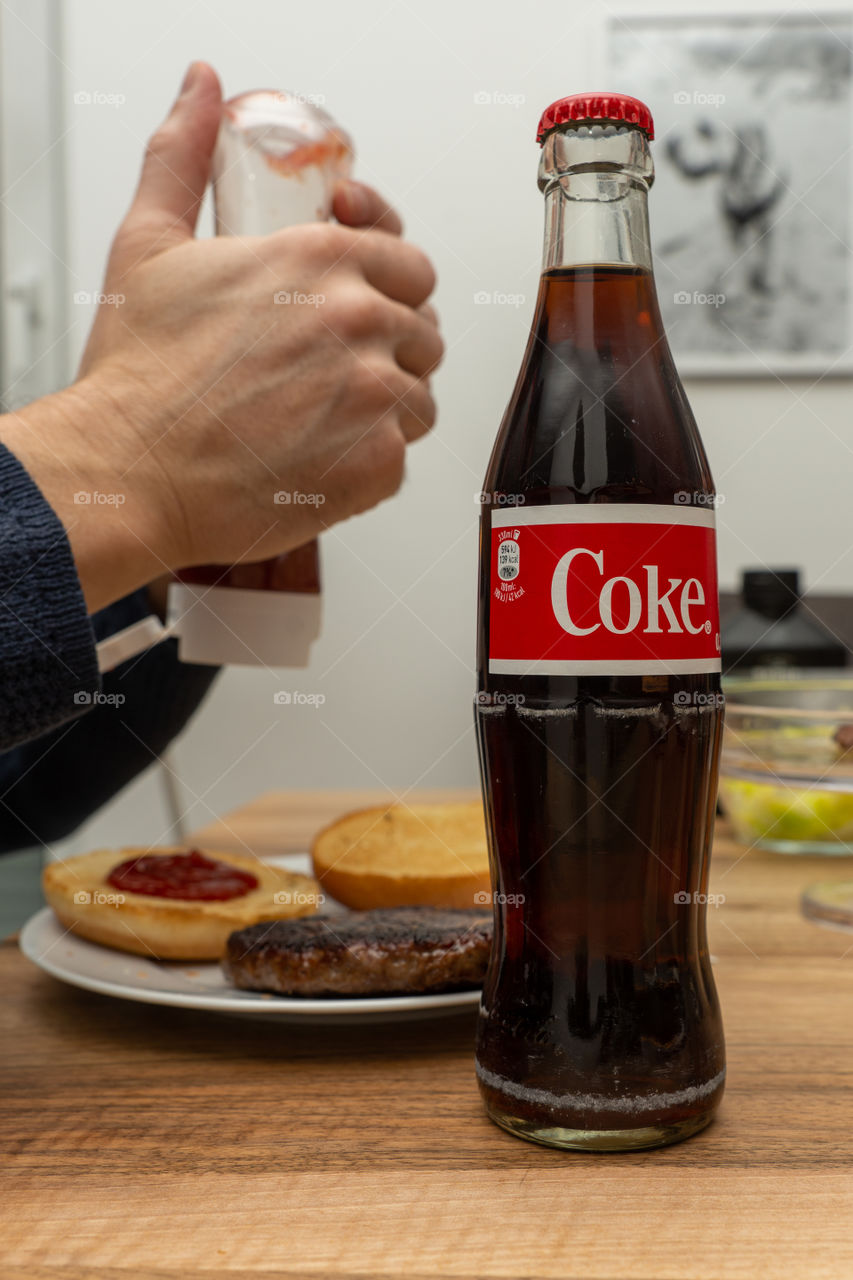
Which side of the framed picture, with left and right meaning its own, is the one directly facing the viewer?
front

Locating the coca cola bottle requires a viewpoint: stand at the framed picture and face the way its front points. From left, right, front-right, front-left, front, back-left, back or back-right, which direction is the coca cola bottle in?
front

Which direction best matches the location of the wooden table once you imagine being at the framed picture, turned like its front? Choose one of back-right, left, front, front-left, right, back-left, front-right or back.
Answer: front

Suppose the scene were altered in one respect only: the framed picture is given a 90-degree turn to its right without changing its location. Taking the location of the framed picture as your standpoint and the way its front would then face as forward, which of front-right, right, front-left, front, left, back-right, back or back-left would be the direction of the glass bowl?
left

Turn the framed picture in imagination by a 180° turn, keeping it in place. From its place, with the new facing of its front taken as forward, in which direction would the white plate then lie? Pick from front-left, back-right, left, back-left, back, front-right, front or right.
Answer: back

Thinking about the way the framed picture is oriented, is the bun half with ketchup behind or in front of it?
in front

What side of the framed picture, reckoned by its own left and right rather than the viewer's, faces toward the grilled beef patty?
front
